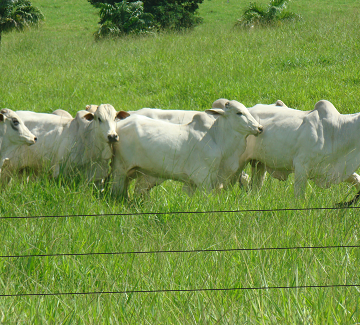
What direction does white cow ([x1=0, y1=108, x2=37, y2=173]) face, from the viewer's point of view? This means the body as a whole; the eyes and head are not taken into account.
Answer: to the viewer's right

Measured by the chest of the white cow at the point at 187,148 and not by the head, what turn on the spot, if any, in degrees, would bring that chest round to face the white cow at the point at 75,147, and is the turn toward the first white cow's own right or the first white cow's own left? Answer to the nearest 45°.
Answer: approximately 180°

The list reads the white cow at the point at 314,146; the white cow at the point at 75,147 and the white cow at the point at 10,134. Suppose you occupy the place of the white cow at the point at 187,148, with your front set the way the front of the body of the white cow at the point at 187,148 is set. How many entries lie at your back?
2

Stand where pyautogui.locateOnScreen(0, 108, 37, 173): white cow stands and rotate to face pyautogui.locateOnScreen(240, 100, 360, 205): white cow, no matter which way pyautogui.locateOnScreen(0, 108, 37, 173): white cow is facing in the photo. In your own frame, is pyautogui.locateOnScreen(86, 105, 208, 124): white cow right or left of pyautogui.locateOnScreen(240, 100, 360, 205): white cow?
left

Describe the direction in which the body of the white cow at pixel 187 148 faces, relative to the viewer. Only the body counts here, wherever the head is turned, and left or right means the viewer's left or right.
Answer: facing to the right of the viewer

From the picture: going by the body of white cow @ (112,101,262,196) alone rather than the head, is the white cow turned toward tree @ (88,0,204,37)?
no

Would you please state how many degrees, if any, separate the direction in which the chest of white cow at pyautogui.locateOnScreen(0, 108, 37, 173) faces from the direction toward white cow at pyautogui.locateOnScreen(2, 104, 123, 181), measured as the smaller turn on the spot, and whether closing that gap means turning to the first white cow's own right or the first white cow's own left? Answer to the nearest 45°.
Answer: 0° — it already faces it

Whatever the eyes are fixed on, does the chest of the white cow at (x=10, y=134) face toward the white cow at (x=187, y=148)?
yes

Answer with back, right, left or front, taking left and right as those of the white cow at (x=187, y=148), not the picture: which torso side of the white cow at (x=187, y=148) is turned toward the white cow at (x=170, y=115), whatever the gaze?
left

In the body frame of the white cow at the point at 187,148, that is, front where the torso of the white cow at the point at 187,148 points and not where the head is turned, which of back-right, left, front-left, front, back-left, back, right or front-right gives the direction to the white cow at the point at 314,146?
front

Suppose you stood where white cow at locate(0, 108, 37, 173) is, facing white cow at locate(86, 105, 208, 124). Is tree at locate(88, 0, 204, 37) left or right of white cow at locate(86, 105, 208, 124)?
left

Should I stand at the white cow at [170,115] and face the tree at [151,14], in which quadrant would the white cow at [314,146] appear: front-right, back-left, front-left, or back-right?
back-right
